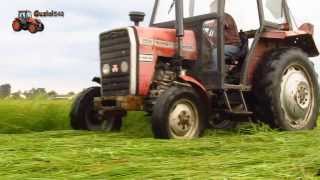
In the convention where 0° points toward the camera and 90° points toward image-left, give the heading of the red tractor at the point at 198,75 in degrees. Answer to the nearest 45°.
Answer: approximately 45°
